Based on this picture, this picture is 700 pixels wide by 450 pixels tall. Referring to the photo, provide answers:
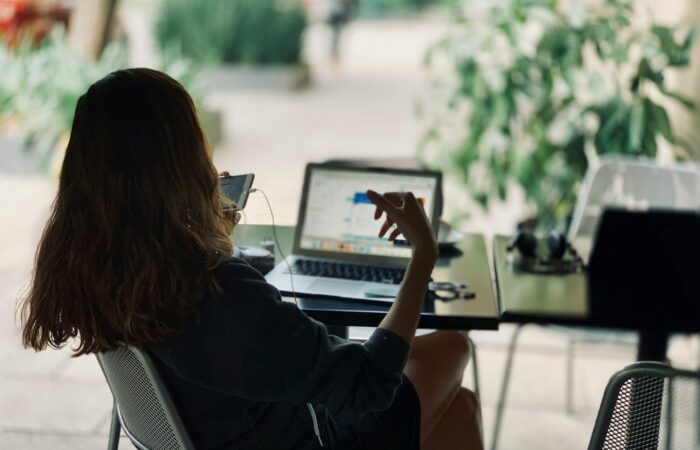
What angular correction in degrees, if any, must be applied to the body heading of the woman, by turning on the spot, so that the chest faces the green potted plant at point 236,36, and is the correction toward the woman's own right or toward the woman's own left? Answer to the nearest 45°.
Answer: approximately 45° to the woman's own left

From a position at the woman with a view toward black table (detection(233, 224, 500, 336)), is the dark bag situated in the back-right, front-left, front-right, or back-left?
front-right

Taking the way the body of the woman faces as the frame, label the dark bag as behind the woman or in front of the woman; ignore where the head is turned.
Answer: in front

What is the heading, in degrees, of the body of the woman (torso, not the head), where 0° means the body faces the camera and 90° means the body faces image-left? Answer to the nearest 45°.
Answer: approximately 225°

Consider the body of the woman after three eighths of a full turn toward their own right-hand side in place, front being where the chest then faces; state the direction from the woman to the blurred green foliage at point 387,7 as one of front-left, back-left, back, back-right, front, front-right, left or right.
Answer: back

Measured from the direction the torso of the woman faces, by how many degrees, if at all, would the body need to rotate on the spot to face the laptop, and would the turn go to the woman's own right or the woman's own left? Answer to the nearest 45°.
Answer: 0° — they already face it

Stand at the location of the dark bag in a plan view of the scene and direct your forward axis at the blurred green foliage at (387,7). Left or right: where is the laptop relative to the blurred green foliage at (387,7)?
left

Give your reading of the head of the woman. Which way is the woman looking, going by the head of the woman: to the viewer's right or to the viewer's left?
to the viewer's right

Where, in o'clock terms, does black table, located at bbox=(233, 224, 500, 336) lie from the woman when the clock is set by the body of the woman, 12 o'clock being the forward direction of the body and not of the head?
The black table is roughly at 12 o'clock from the woman.
